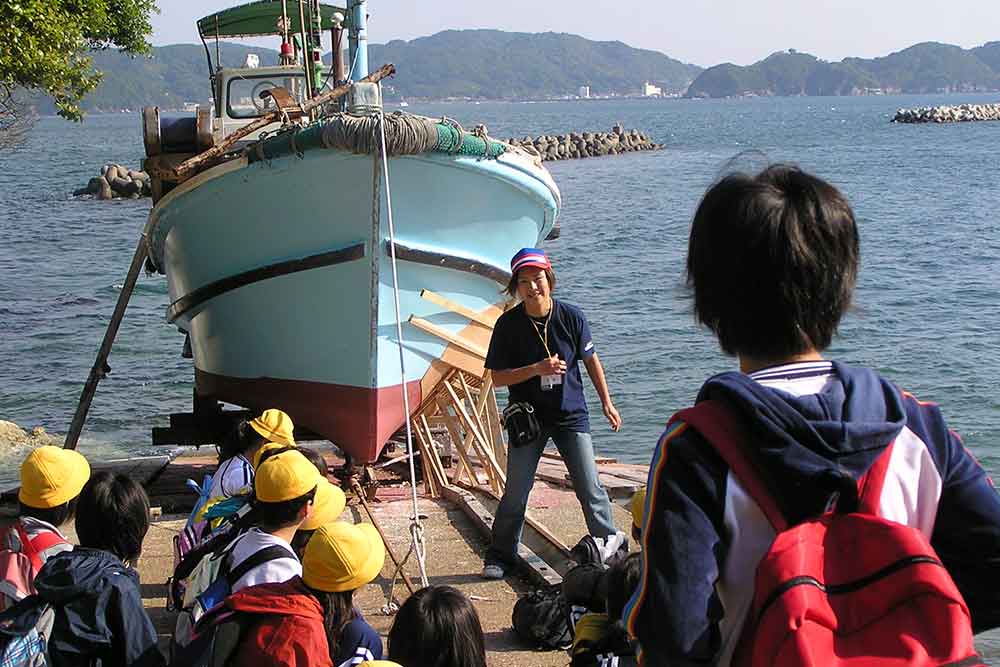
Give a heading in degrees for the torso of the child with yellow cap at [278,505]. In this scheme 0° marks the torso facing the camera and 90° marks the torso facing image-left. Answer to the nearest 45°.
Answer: approximately 225°

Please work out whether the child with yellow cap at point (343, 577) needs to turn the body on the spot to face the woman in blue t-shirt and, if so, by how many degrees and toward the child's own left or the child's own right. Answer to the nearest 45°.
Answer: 0° — they already face them

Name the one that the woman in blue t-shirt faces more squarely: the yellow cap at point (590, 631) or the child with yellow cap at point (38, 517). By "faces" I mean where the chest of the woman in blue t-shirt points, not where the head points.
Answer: the yellow cap

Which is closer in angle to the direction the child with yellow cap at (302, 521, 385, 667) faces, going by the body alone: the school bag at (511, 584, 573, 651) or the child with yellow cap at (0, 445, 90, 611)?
the school bag

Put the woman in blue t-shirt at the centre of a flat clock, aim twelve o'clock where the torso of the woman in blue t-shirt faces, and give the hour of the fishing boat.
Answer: The fishing boat is roughly at 5 o'clock from the woman in blue t-shirt.

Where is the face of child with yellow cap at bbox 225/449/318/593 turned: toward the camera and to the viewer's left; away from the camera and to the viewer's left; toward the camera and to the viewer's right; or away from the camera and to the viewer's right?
away from the camera and to the viewer's right

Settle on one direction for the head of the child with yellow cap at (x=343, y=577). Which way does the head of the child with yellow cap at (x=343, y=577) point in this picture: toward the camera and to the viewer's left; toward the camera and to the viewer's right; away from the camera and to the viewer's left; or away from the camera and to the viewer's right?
away from the camera and to the viewer's right

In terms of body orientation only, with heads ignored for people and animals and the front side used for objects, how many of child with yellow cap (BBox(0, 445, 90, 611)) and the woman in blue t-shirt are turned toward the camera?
1

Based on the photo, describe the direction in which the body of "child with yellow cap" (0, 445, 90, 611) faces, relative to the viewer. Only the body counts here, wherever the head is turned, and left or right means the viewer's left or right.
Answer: facing away from the viewer and to the right of the viewer
